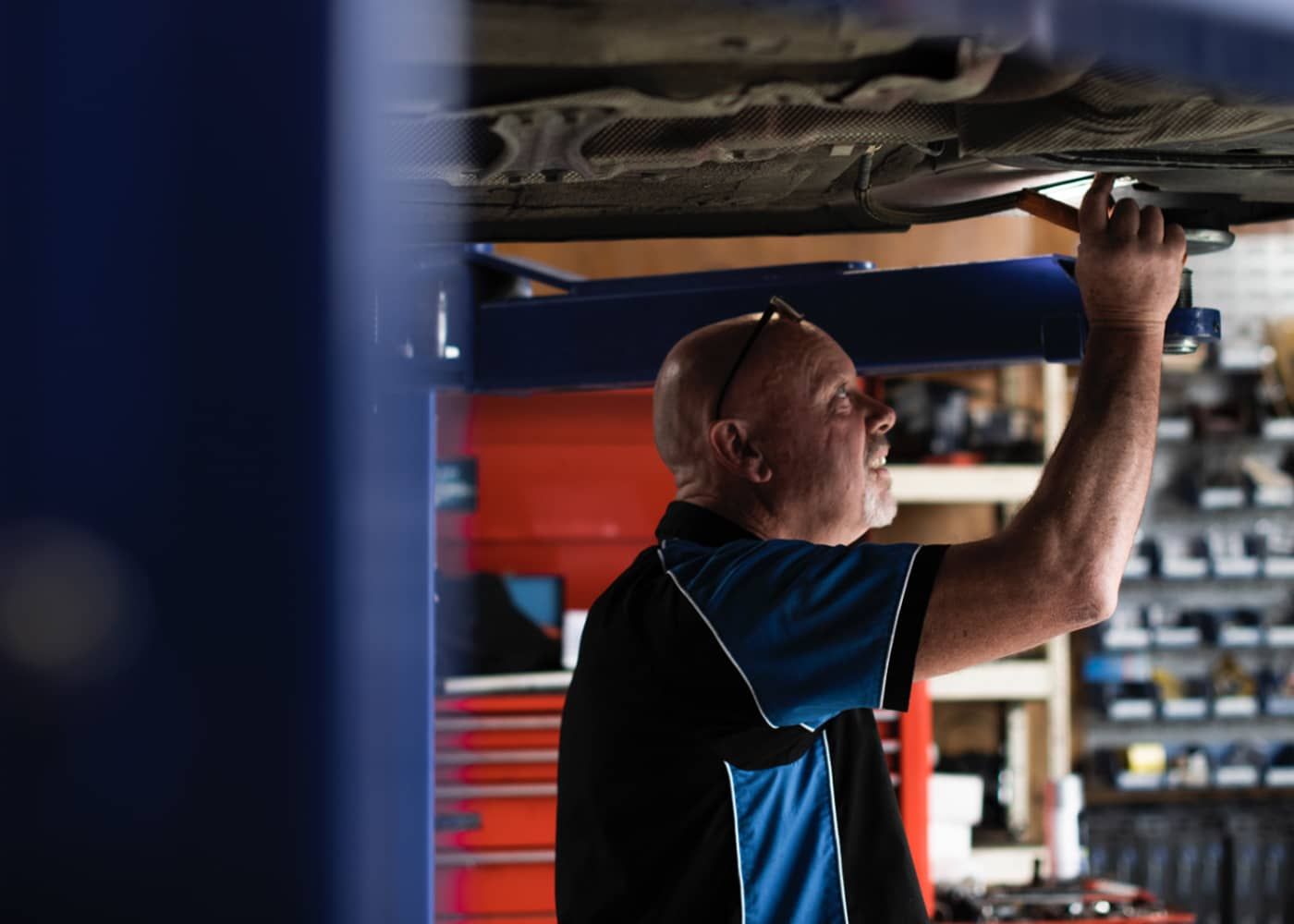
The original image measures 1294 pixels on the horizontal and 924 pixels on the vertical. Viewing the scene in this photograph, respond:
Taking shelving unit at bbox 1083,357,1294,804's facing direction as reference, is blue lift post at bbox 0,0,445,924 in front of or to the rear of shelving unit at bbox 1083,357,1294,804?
in front

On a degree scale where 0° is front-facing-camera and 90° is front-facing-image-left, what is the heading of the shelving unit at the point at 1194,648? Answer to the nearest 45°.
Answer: approximately 0°

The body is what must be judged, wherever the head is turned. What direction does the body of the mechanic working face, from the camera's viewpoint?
to the viewer's right

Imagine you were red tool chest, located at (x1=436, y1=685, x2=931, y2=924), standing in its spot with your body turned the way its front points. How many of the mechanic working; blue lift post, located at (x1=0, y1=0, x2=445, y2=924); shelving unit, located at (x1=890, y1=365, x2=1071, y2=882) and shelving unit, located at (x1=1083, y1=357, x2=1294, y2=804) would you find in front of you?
2

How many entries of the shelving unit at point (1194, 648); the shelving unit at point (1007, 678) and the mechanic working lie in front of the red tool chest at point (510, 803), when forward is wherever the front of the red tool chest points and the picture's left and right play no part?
1

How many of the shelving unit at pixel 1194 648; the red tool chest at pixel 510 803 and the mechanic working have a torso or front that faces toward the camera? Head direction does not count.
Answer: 2

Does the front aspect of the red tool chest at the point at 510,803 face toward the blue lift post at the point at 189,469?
yes

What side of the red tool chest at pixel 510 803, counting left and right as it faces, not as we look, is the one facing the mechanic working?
front

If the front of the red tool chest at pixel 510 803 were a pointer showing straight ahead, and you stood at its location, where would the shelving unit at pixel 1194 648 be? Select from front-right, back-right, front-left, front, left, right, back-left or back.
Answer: back-left

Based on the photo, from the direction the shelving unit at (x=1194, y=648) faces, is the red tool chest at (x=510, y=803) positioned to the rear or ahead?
ahead

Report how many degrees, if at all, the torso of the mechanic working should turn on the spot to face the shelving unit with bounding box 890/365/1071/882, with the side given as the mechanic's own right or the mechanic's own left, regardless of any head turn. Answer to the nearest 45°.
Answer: approximately 90° to the mechanic's own left
